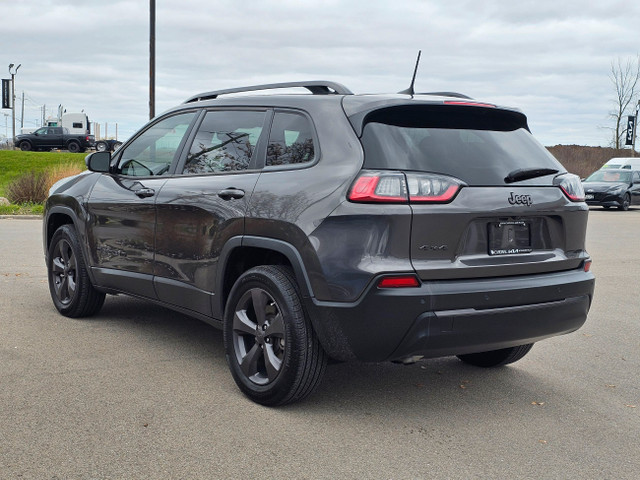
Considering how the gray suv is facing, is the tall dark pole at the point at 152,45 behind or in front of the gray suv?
in front

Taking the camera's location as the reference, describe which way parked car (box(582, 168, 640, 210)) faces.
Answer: facing the viewer and to the left of the viewer

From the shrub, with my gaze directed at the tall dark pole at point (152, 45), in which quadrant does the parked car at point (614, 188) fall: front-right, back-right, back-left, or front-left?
front-right

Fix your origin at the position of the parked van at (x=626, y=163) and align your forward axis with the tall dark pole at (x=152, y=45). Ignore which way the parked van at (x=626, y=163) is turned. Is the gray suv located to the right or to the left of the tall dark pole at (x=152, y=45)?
left

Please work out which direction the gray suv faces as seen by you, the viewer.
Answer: facing away from the viewer and to the left of the viewer

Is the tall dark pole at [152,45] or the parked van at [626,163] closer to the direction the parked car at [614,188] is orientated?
the tall dark pole

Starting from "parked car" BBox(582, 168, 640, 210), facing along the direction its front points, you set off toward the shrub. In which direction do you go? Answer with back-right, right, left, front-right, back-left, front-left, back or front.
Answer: front

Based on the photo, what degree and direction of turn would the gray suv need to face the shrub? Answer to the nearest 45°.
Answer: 0° — it already faces it

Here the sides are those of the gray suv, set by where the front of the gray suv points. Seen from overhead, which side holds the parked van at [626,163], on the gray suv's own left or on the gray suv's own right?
on the gray suv's own right

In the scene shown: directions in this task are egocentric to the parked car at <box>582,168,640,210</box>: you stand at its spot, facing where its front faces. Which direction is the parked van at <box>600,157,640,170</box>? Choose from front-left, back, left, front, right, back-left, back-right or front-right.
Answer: back-right
